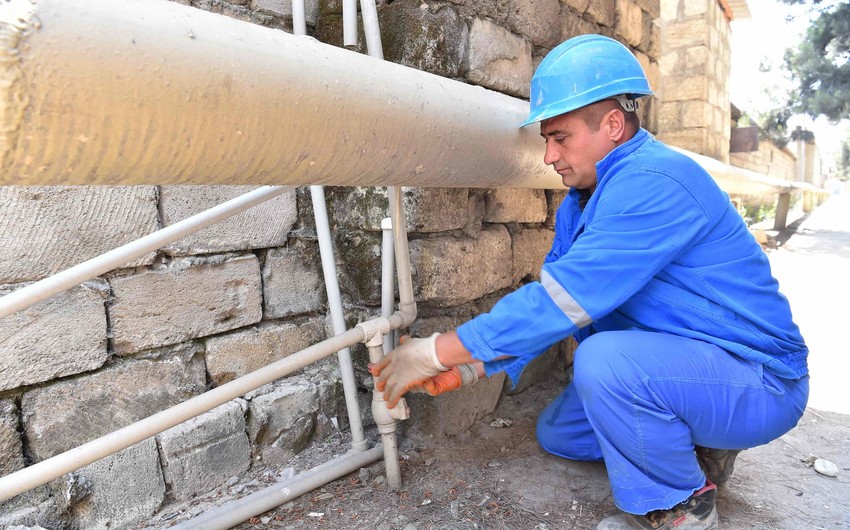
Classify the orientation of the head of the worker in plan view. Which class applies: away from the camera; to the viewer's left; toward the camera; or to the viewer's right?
to the viewer's left

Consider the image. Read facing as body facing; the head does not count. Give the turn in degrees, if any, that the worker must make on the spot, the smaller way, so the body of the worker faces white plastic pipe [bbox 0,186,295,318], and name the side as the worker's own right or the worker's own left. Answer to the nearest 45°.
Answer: approximately 45° to the worker's own left

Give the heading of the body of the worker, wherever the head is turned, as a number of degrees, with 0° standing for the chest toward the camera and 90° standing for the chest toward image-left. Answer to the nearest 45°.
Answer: approximately 90°
